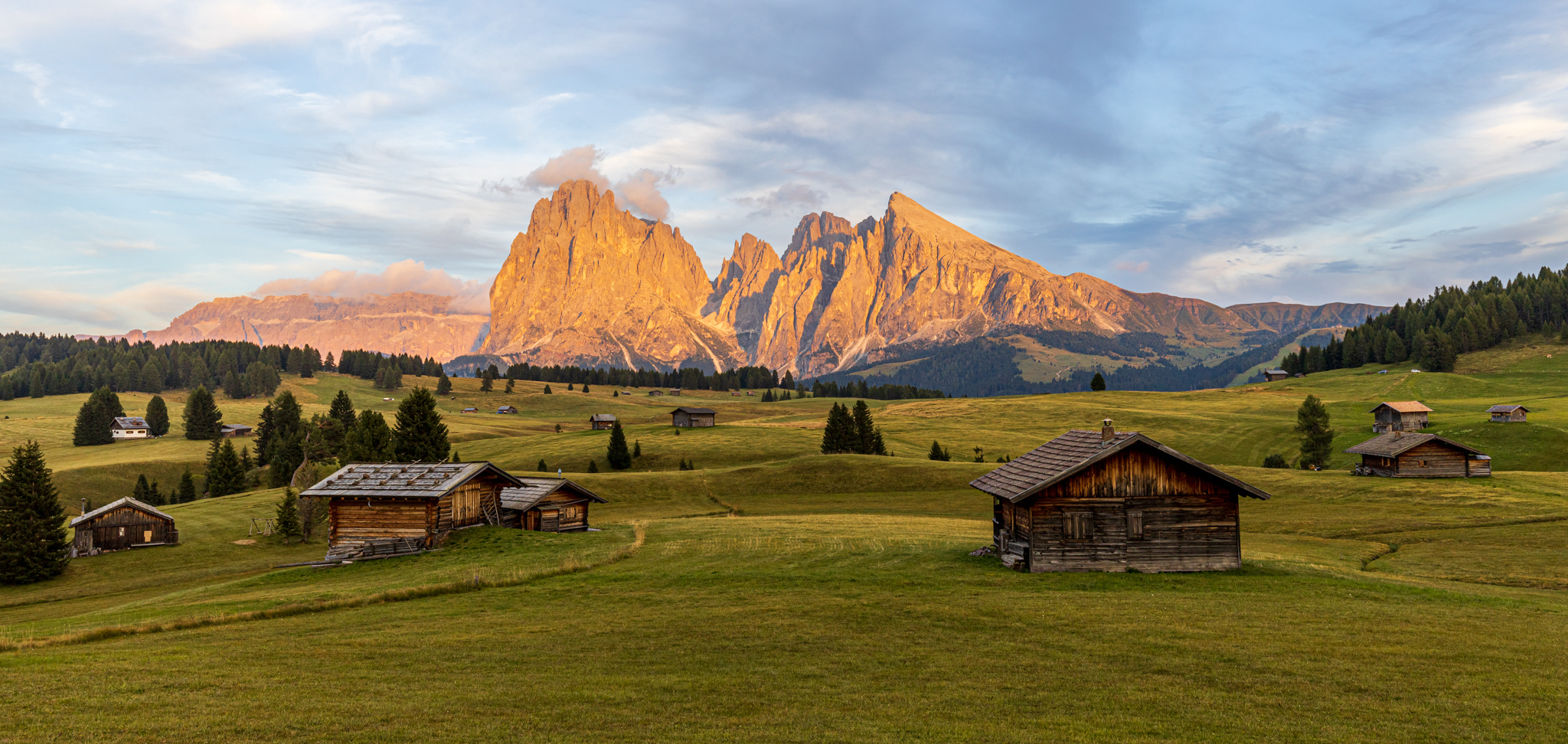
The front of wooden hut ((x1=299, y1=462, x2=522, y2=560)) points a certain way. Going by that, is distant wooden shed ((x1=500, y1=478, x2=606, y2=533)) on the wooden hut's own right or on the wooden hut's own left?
on the wooden hut's own left

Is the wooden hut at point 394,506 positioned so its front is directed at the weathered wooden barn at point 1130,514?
yes

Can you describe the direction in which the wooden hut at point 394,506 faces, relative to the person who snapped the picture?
facing the viewer and to the right of the viewer

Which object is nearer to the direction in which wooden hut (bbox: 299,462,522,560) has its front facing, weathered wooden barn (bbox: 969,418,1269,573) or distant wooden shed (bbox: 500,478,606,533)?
the weathered wooden barn
